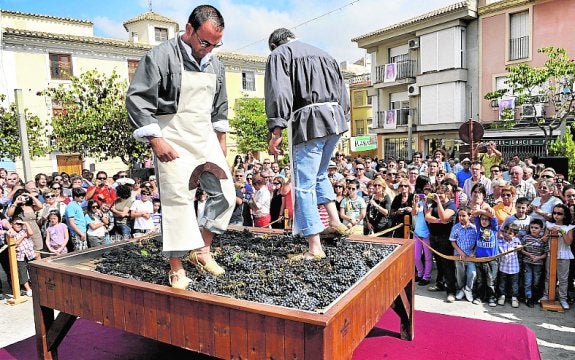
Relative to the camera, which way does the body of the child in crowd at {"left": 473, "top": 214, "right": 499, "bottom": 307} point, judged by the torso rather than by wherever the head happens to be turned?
toward the camera

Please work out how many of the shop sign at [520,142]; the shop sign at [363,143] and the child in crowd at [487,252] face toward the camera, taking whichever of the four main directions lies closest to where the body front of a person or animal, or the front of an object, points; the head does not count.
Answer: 3

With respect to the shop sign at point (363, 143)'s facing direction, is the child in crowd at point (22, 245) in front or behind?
in front

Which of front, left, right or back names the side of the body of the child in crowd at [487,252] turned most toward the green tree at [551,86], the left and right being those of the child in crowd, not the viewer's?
back

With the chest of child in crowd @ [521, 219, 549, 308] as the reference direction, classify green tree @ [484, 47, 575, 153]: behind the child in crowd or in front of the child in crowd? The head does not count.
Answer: behind

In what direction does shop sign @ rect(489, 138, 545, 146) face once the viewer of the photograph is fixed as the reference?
facing the viewer

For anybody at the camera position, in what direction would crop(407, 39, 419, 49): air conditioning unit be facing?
facing the viewer and to the left of the viewer

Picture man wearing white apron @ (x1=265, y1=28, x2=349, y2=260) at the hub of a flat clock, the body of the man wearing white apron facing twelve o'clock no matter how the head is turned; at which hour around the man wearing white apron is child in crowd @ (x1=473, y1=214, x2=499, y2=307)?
The child in crowd is roughly at 3 o'clock from the man wearing white apron.

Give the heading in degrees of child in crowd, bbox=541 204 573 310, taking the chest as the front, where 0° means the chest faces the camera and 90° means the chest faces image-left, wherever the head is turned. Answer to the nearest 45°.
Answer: approximately 45°

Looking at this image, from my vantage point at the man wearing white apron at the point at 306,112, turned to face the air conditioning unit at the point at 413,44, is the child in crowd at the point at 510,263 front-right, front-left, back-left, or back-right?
front-right

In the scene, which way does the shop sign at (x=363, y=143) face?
toward the camera
